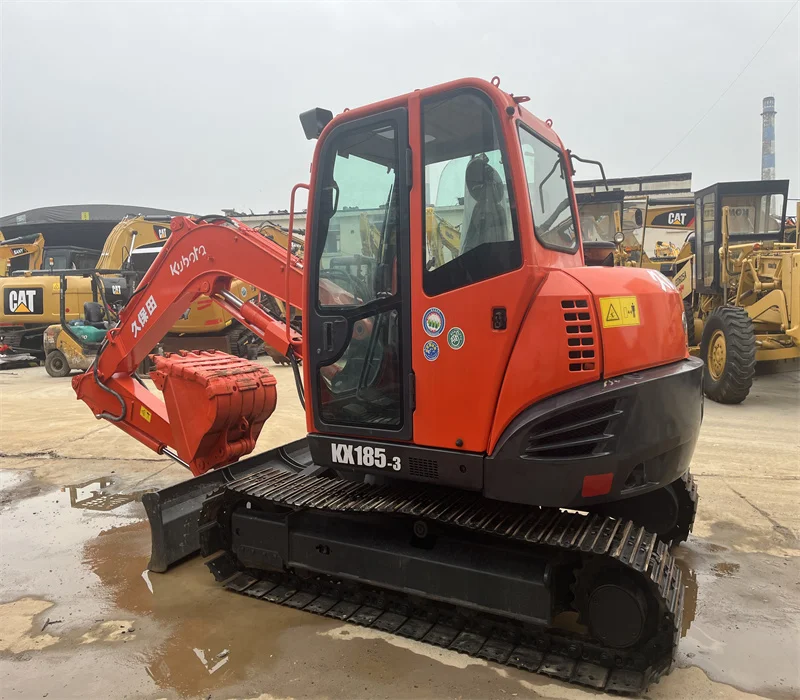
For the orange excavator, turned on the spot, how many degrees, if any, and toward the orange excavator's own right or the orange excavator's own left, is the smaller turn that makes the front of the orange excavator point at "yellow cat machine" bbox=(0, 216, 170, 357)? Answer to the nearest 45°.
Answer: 0° — it already faces it

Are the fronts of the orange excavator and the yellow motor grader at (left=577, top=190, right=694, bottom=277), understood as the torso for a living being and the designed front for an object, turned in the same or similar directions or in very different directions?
very different directions

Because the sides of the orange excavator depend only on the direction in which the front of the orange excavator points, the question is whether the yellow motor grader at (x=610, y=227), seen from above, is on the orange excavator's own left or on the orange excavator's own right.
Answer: on the orange excavator's own right

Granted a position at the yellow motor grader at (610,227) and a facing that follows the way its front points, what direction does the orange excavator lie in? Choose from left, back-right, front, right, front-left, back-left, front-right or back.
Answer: right

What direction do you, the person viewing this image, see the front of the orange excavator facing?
facing away from the viewer and to the left of the viewer

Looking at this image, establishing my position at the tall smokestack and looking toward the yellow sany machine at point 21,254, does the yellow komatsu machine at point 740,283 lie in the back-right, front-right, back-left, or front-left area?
front-left

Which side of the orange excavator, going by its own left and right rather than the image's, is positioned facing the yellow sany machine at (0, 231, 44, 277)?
front

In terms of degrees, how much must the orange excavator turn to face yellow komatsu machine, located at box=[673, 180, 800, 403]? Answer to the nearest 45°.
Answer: approximately 90° to its right
